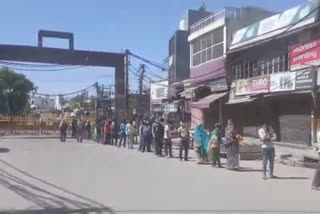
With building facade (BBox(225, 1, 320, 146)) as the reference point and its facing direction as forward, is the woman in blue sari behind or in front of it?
in front

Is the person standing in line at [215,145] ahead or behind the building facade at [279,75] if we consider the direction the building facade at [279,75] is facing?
ahead

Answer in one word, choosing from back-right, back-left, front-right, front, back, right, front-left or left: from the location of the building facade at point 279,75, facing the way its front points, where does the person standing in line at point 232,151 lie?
front-left

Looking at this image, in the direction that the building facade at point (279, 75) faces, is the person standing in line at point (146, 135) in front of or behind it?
in front

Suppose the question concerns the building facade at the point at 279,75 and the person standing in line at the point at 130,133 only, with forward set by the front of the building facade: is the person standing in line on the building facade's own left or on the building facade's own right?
on the building facade's own right

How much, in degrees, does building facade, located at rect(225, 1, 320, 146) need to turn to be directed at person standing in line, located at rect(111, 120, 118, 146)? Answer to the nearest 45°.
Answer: approximately 90° to its right

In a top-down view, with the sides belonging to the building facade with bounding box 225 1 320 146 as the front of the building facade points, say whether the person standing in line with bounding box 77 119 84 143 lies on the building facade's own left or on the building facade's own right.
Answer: on the building facade's own right

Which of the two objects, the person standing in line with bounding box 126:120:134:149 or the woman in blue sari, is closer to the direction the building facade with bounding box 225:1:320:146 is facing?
the woman in blue sari
